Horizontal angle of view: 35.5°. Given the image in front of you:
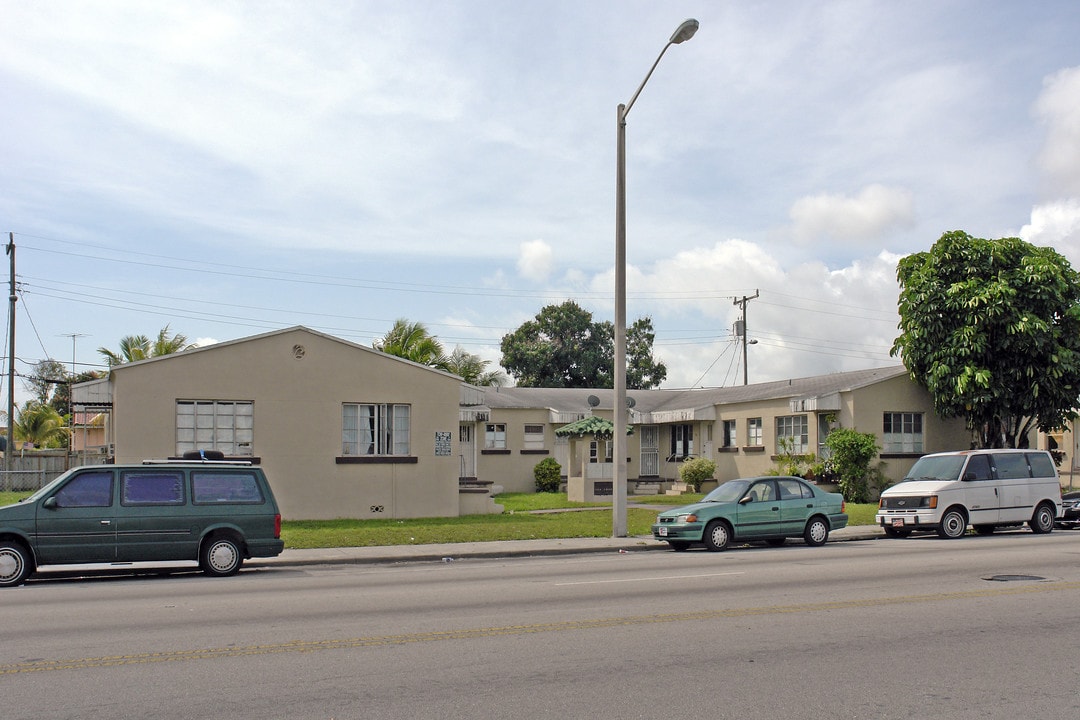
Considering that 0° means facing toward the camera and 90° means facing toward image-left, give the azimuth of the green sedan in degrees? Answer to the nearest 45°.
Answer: approximately 45°

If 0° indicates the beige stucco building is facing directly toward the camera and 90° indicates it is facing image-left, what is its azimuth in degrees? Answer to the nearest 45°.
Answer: approximately 0°

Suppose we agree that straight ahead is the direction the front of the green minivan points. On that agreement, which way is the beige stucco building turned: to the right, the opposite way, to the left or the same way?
to the left

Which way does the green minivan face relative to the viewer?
to the viewer's left

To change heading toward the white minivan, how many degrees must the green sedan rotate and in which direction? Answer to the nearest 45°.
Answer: approximately 180°

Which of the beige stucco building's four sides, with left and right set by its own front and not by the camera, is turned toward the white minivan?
front
